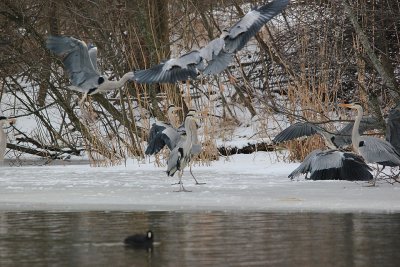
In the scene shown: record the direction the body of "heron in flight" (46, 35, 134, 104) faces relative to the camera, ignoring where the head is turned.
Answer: to the viewer's right

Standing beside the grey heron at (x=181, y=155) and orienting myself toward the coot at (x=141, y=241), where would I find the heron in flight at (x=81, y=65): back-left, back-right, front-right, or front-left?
back-right

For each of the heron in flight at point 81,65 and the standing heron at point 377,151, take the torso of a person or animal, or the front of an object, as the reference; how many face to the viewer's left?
1

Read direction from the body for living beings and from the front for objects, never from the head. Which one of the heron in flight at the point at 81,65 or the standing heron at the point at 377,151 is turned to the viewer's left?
the standing heron

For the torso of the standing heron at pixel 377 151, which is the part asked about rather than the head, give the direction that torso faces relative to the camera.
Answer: to the viewer's left
